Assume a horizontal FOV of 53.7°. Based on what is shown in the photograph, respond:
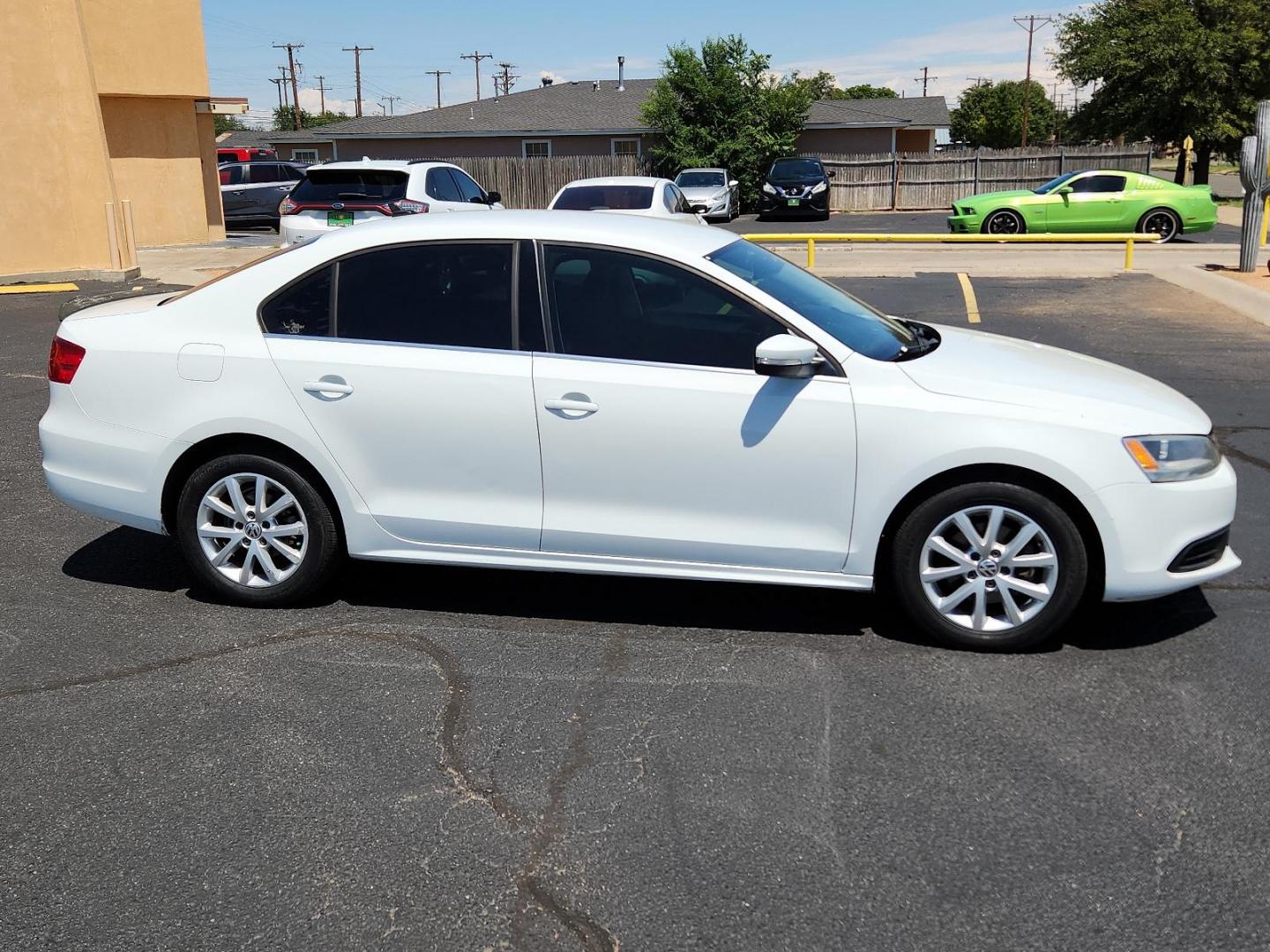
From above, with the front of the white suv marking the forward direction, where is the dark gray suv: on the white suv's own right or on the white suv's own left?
on the white suv's own left

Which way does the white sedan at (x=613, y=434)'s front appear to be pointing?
to the viewer's right

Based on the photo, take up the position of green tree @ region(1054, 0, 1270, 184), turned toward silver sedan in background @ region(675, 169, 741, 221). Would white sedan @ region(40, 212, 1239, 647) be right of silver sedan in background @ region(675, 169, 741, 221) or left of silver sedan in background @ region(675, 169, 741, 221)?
left

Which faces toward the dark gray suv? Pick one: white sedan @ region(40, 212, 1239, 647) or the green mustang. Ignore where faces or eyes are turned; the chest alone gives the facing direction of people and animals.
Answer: the green mustang

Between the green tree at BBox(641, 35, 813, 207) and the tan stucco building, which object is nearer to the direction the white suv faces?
the green tree

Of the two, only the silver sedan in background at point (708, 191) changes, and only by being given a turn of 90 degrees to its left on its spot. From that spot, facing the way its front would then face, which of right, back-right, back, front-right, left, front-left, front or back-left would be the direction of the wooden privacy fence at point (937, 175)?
front-left

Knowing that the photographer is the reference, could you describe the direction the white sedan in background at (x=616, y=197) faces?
facing away from the viewer and to the right of the viewer

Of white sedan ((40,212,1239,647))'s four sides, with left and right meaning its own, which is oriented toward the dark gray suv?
left

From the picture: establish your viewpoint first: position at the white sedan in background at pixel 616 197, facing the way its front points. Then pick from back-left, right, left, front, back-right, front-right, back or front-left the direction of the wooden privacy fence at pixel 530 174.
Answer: front-left

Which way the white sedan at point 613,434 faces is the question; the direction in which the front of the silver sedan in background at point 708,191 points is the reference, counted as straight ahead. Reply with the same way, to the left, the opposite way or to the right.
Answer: to the left

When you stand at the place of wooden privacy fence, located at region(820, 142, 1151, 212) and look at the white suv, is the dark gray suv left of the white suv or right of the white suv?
right

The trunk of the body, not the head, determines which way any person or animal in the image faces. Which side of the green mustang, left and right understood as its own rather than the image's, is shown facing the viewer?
left

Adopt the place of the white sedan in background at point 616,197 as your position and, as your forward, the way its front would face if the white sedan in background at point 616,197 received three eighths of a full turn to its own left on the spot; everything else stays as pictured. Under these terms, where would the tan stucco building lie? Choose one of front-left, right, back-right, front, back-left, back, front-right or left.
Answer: front

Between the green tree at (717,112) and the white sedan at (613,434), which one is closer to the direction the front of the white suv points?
the green tree

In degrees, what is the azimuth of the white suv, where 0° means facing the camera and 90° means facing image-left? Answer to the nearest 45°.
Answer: approximately 225°

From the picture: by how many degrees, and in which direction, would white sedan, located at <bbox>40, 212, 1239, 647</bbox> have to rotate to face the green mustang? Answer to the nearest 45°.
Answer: approximately 45° to its left
